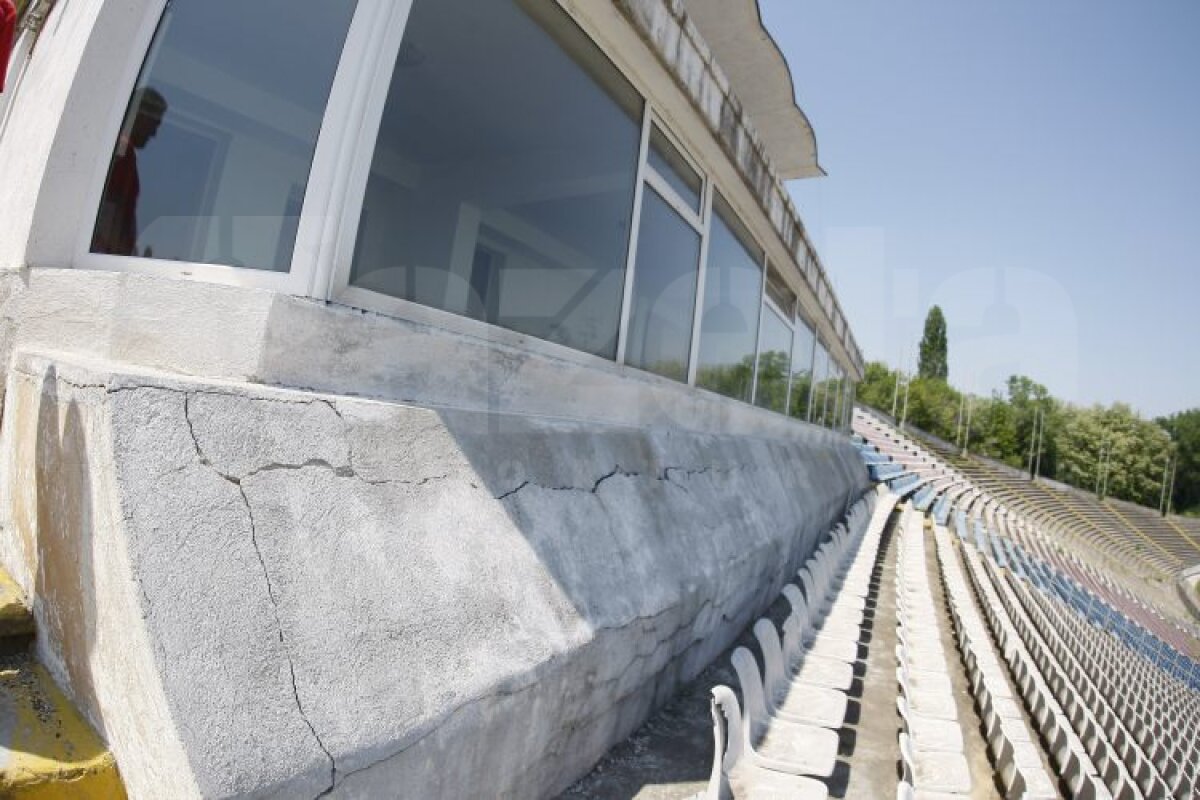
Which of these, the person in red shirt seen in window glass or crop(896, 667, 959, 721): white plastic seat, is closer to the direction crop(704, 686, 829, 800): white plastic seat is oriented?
the white plastic seat

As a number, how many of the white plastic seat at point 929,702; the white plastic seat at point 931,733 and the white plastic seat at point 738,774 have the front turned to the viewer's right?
3

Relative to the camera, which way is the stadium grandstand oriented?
to the viewer's right

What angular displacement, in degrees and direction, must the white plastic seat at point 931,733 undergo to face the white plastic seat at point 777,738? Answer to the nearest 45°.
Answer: approximately 135° to its right

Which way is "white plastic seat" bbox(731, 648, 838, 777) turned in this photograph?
to the viewer's right

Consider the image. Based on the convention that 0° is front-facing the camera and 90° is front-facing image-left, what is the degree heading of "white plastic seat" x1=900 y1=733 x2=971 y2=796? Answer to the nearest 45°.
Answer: approximately 270°

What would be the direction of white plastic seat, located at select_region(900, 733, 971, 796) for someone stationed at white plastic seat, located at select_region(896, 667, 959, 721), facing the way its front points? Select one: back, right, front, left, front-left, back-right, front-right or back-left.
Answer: right

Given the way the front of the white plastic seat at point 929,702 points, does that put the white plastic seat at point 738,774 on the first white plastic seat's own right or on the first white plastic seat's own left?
on the first white plastic seat's own right

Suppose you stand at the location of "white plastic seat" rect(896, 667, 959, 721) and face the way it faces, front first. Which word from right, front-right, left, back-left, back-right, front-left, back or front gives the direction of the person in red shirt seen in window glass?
back-right

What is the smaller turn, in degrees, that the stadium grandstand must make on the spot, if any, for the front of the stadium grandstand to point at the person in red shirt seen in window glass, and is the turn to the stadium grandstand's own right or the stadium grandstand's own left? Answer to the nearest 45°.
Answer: approximately 135° to the stadium grandstand's own right

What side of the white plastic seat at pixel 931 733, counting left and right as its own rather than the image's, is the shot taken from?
right

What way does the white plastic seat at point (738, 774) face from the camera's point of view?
to the viewer's right

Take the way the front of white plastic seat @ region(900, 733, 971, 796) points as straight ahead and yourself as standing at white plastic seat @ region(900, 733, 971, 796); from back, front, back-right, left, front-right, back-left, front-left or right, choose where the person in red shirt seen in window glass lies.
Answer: back-right
